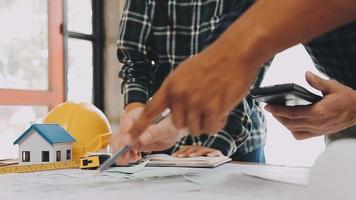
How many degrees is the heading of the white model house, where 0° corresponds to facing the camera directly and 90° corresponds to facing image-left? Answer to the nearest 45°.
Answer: approximately 45°

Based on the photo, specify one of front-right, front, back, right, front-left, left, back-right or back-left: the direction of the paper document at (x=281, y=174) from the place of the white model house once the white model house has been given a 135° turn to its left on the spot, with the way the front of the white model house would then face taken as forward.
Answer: front-right
